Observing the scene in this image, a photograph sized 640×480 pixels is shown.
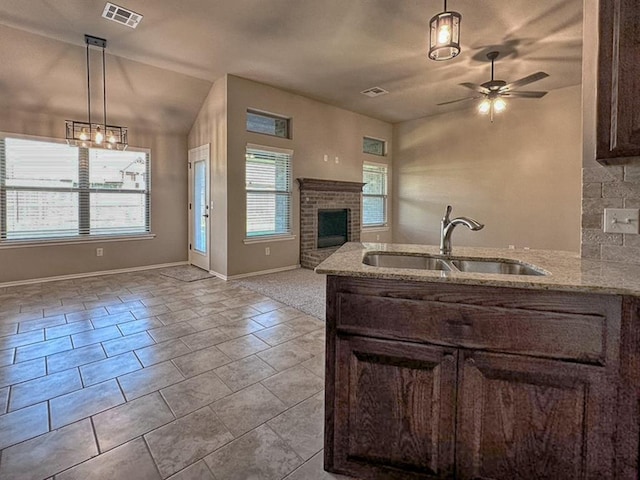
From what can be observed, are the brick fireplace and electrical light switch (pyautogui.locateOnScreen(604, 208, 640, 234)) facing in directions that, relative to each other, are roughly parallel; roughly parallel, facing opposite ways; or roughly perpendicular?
roughly perpendicular

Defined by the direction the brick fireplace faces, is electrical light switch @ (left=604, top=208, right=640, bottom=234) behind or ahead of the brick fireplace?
ahead

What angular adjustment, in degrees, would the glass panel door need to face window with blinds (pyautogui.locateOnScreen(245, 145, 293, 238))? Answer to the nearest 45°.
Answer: approximately 90° to its left

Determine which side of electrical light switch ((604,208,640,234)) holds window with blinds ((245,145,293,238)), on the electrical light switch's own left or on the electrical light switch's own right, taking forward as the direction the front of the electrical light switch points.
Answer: on the electrical light switch's own right

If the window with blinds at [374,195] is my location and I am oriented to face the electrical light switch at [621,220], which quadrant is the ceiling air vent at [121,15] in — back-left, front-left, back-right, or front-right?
front-right

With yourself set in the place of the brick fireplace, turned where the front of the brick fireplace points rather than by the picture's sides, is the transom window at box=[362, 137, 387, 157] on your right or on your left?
on your left

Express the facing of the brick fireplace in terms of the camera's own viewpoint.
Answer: facing the viewer and to the right of the viewer

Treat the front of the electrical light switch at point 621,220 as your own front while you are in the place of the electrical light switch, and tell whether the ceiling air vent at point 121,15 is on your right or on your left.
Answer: on your right

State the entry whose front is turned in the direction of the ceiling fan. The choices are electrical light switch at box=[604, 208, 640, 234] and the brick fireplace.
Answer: the brick fireplace

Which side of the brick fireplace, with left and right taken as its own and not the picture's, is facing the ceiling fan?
front
